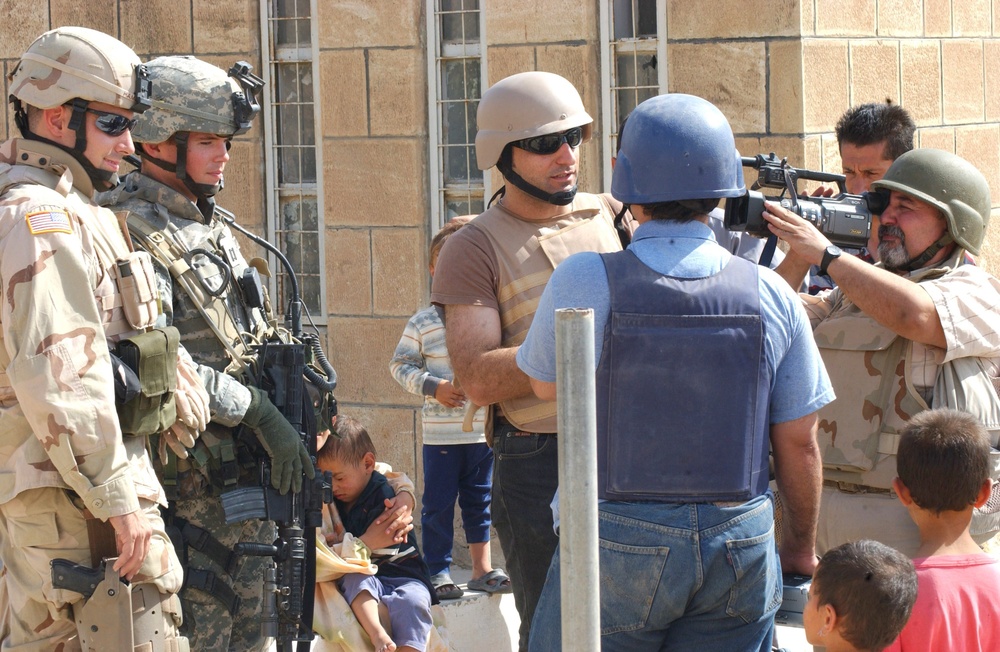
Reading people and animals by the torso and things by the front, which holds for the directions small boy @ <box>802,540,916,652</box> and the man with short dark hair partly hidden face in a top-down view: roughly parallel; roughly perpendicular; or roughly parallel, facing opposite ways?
roughly perpendicular

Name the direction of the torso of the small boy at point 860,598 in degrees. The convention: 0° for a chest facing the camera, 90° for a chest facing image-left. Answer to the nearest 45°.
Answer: approximately 135°

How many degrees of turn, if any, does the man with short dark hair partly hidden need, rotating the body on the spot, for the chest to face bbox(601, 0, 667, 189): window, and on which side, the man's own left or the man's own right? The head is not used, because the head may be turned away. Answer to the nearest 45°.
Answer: approximately 90° to the man's own right

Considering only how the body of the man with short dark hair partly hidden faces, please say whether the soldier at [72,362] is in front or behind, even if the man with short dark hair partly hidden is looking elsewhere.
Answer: in front

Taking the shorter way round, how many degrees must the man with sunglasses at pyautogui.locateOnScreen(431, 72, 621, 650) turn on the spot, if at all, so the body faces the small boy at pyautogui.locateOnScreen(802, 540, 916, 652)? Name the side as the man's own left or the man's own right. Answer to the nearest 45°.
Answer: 0° — they already face them

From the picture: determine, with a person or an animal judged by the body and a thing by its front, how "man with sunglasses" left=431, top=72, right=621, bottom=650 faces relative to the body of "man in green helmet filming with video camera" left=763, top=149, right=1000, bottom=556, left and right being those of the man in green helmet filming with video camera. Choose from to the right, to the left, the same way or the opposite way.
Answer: to the left

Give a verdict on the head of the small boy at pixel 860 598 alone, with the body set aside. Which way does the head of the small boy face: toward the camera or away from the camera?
away from the camera

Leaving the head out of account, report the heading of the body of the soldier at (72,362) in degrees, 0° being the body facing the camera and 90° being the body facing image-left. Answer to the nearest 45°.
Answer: approximately 270°

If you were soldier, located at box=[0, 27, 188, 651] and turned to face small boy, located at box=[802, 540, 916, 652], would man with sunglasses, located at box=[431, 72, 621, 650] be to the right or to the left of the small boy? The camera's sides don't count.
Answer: left

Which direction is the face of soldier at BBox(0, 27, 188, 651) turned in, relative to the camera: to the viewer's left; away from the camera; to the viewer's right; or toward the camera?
to the viewer's right

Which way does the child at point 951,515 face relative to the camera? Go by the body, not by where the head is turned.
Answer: away from the camera
